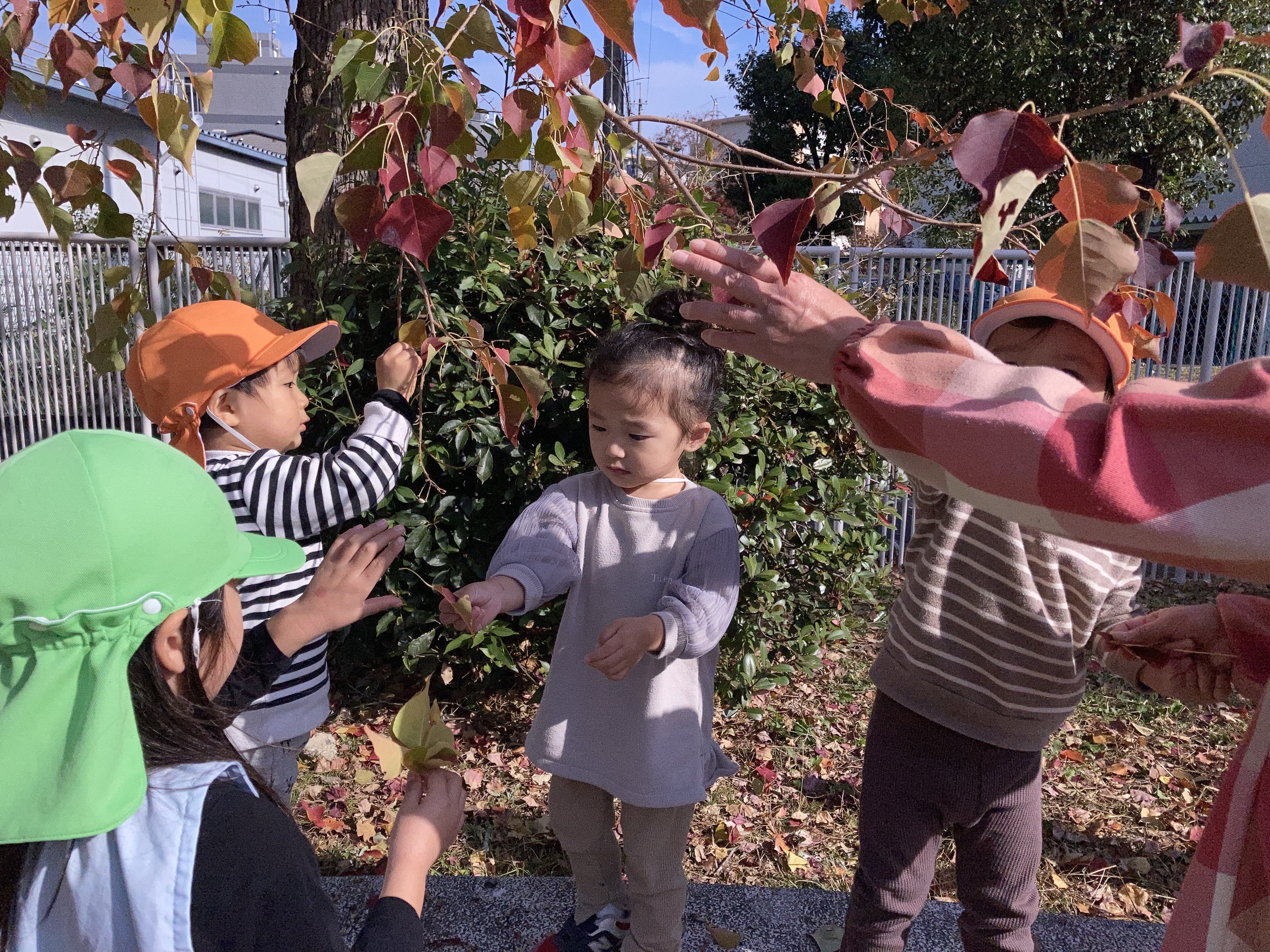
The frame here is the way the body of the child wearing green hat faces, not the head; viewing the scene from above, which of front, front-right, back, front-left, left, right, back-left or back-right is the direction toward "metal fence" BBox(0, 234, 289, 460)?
front-left

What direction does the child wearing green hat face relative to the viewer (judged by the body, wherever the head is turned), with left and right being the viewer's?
facing away from the viewer and to the right of the viewer

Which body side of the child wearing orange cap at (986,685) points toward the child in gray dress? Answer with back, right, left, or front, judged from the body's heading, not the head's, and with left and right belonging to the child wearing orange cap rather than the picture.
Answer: right

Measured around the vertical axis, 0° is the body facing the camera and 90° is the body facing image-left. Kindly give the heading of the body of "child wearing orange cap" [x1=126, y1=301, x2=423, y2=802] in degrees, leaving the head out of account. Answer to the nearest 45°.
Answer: approximately 270°

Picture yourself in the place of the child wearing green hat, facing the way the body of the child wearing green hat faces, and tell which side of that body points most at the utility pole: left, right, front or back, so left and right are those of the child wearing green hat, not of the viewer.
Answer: front

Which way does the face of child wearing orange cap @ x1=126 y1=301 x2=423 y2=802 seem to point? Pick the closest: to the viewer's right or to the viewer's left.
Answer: to the viewer's right

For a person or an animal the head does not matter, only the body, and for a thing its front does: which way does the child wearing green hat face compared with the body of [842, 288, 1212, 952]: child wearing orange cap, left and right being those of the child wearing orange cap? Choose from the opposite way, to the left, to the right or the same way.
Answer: the opposite way

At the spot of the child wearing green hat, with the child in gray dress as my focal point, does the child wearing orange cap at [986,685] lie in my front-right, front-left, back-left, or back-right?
front-right

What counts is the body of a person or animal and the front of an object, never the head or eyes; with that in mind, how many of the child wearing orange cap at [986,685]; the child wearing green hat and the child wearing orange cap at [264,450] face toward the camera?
1

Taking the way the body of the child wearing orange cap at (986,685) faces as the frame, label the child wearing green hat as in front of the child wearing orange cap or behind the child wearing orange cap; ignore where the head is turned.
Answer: in front

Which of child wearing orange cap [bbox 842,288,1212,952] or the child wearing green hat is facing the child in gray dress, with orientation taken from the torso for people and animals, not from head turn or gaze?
the child wearing green hat

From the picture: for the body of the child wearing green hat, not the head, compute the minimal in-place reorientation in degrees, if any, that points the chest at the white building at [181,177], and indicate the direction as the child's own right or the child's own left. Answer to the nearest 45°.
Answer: approximately 45° to the child's own left

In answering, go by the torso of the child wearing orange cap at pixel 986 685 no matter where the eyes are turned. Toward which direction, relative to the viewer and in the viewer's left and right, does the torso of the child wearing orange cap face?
facing the viewer
